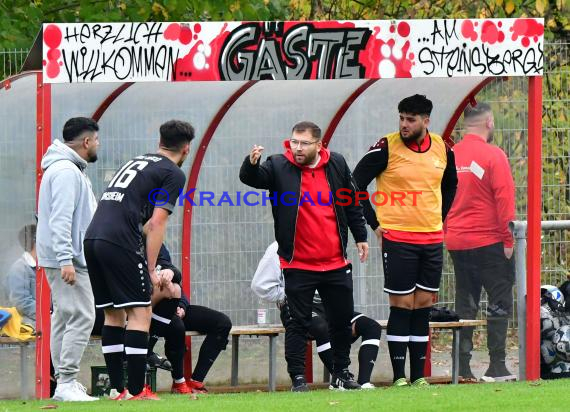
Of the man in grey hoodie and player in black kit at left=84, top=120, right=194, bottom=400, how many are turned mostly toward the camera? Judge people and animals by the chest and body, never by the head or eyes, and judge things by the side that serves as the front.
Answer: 0

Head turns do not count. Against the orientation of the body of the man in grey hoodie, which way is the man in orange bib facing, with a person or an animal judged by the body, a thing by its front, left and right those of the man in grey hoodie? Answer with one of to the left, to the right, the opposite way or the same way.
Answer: to the right

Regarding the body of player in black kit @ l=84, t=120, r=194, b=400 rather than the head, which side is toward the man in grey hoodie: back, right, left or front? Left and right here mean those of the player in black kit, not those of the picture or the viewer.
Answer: left

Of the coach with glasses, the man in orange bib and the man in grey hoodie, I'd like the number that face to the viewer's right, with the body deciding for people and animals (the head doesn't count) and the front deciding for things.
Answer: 1

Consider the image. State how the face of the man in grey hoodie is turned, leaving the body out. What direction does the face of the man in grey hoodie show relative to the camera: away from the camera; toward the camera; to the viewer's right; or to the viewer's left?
to the viewer's right

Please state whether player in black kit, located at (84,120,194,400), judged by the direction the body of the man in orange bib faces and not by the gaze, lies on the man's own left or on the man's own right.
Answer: on the man's own right

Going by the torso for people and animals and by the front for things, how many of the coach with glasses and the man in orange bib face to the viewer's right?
0

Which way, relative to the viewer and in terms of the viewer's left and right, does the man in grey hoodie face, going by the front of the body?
facing to the right of the viewer

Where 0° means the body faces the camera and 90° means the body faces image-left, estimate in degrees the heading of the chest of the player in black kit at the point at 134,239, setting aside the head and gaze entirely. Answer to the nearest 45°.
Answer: approximately 225°

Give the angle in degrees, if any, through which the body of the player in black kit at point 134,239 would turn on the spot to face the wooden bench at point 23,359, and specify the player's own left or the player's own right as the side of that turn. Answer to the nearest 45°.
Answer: approximately 90° to the player's own left

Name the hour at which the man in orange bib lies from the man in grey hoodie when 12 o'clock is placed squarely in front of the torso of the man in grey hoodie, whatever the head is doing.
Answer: The man in orange bib is roughly at 12 o'clock from the man in grey hoodie.
